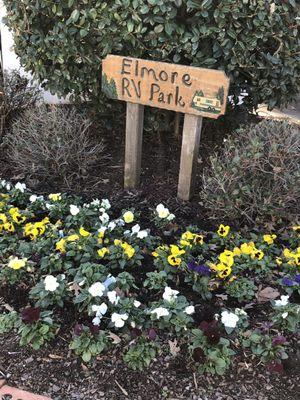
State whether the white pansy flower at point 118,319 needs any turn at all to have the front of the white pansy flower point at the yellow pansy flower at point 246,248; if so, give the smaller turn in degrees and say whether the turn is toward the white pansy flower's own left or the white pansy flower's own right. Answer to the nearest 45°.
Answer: approximately 135° to the white pansy flower's own left

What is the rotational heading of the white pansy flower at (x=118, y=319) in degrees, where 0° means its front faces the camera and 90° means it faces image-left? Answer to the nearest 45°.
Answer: approximately 0°

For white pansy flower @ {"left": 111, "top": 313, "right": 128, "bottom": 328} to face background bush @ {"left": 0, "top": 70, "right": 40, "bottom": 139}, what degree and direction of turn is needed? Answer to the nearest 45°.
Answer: approximately 180°

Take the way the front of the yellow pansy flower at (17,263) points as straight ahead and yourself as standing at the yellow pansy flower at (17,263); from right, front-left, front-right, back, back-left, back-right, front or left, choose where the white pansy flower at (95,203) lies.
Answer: back-left

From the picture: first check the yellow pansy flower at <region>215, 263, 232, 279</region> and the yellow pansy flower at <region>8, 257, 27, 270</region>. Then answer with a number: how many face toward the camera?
2

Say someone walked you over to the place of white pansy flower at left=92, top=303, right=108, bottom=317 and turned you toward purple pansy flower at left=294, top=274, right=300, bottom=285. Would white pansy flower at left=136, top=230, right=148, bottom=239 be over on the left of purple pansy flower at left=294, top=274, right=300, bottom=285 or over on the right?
left

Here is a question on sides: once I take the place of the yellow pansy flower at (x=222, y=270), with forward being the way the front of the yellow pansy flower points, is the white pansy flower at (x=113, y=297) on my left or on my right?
on my right

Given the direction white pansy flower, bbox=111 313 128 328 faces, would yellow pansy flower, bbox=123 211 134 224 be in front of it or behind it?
behind

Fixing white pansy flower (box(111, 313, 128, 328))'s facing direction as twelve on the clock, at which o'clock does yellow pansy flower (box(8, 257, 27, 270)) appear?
The yellow pansy flower is roughly at 4 o'clock from the white pansy flower.
